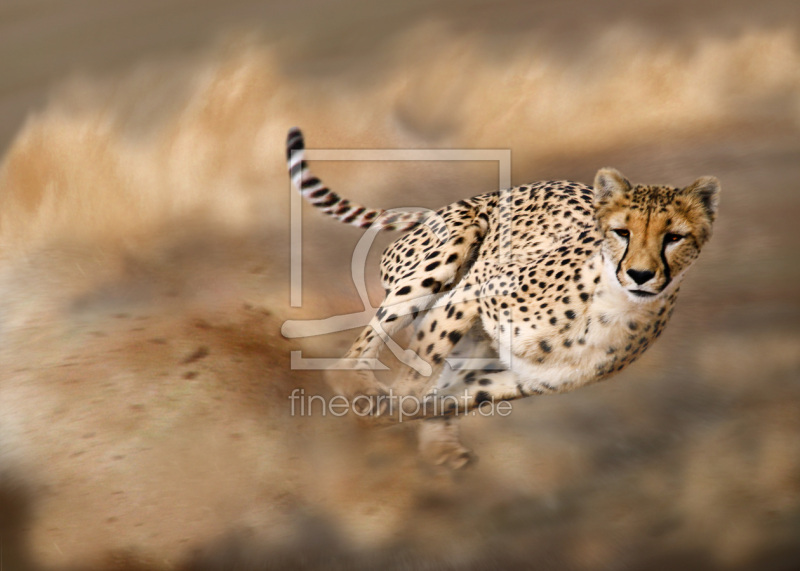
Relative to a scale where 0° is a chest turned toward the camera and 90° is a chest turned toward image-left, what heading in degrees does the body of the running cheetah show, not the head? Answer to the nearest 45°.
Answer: approximately 315°
